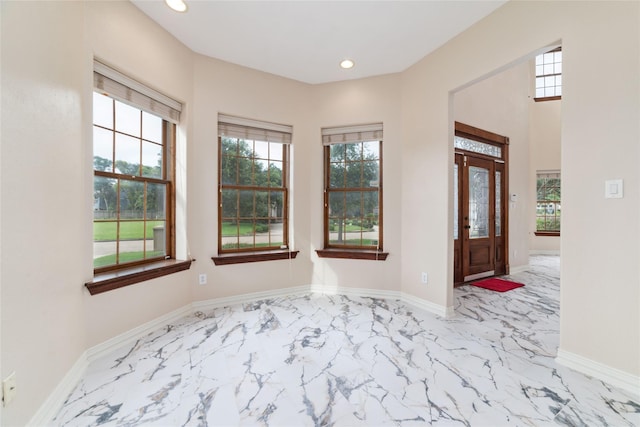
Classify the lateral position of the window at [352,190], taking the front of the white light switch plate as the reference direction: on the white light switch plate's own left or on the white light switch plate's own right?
on the white light switch plate's own right

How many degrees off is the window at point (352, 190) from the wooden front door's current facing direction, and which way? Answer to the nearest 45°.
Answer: approximately 90° to its right

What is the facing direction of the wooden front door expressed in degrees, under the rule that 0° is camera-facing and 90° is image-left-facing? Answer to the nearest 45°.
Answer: approximately 315°

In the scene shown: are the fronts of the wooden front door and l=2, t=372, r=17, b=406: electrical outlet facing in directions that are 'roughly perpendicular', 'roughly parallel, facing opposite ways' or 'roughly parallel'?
roughly perpendicular

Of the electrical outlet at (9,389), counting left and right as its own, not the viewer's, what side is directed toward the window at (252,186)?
left

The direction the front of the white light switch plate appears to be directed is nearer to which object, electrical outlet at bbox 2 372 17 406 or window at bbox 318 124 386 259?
the electrical outlet

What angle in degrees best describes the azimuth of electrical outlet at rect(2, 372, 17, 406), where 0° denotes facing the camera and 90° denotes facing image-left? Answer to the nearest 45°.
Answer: approximately 315°

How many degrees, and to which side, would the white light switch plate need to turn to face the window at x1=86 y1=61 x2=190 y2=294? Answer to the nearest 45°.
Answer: approximately 45° to its right

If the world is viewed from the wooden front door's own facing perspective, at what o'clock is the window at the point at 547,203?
The window is roughly at 8 o'clock from the wooden front door.

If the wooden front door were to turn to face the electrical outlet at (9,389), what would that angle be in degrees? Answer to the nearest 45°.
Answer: approximately 45° to its right

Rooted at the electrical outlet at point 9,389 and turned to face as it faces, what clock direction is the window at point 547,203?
The window is roughly at 11 o'clock from the electrical outlet.
